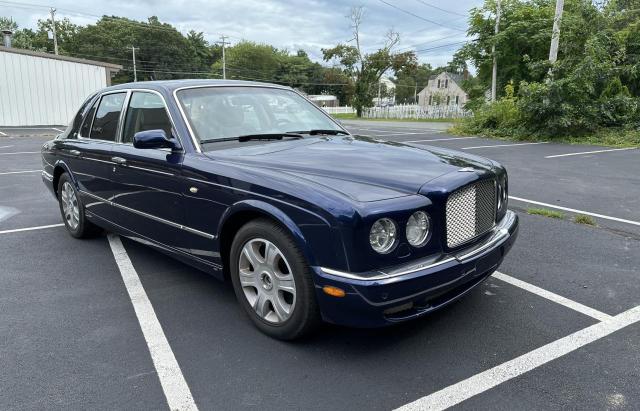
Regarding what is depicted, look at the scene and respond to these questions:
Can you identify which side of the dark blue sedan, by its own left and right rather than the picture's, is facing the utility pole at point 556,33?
left

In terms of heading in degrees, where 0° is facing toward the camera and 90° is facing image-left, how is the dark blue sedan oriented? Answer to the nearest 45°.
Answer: approximately 315°

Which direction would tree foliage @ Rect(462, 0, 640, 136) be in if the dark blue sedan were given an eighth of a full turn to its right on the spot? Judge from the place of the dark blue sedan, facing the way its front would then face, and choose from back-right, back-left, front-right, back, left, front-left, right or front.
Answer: back-left

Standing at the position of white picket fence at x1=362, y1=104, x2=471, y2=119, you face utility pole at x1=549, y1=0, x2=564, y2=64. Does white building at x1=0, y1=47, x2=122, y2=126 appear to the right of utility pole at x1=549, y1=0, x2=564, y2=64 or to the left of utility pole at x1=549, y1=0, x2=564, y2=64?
right

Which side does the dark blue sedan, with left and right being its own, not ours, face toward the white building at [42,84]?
back

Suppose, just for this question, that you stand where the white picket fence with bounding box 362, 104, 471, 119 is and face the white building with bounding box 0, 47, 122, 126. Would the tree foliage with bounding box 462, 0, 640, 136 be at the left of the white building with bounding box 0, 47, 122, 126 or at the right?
left

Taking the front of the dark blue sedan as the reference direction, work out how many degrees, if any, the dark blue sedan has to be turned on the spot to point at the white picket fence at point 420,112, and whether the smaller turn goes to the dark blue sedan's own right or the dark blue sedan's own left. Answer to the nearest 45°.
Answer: approximately 135° to the dark blue sedan's own left

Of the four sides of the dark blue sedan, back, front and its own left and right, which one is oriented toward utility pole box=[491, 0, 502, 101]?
left
